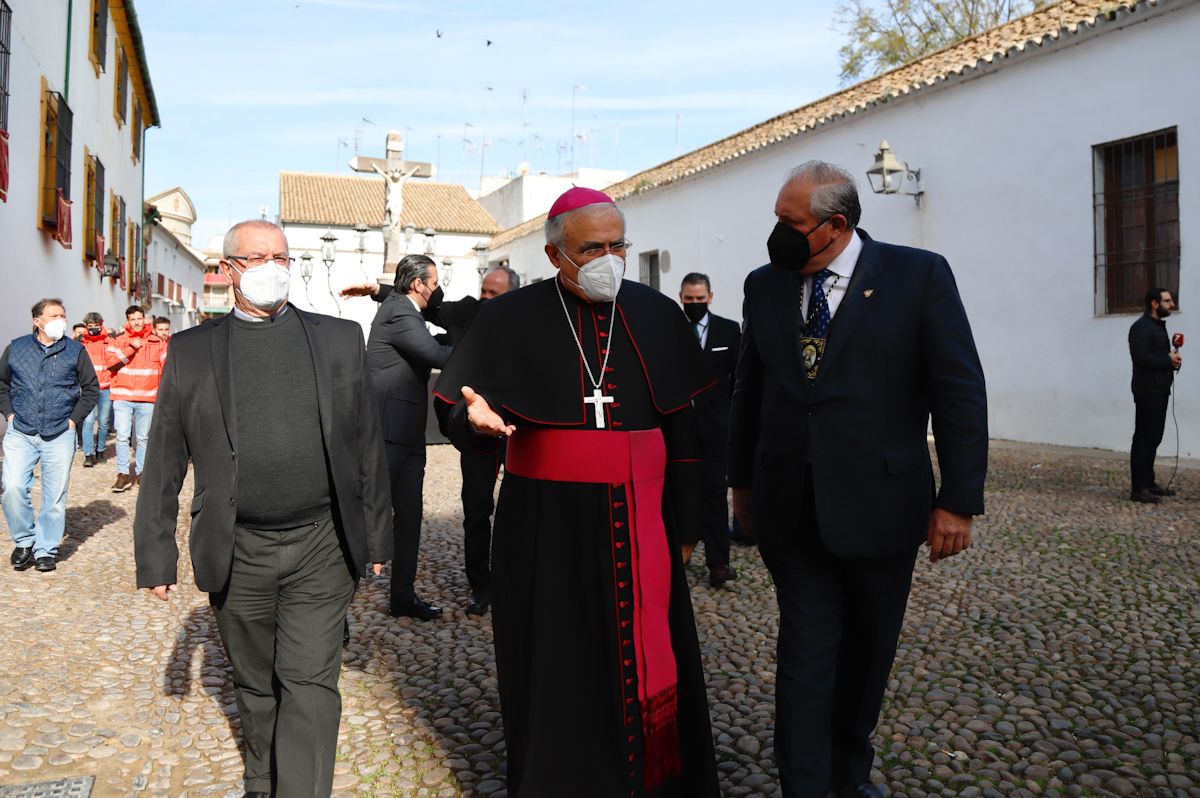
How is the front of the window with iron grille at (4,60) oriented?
to the viewer's right

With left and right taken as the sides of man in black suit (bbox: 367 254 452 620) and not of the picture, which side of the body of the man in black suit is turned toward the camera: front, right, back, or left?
right

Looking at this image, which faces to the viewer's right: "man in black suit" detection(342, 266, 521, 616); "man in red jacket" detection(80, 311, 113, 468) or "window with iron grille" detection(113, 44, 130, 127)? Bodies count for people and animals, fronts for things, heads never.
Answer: the window with iron grille

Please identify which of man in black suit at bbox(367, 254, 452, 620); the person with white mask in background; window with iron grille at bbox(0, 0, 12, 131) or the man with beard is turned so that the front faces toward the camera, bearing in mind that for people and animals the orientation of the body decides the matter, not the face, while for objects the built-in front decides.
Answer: the person with white mask in background

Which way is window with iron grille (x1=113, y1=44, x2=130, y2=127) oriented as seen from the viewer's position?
to the viewer's right

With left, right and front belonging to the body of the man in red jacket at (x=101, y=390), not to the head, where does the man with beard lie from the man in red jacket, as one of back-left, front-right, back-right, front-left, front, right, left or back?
front-left

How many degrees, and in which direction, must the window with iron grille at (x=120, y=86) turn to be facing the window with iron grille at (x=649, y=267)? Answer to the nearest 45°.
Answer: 0° — it already faces it

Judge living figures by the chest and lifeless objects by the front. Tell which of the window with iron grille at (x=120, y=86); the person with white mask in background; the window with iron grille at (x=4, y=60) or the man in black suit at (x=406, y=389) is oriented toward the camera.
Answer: the person with white mask in background

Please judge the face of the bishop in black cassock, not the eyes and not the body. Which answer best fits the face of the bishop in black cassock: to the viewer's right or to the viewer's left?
to the viewer's right
